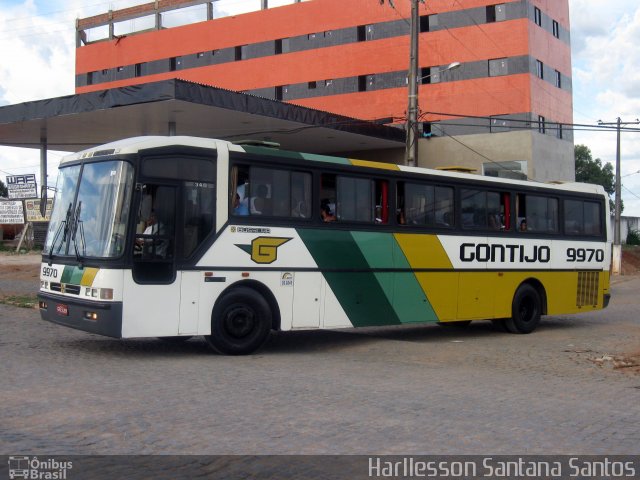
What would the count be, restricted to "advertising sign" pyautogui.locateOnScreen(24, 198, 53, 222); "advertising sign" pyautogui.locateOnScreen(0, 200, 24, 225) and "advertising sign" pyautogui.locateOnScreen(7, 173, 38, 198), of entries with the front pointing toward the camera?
3

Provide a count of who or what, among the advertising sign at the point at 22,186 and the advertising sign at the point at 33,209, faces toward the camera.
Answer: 2

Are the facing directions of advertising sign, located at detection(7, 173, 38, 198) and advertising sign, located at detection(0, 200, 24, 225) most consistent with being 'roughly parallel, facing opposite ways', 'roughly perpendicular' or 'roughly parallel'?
roughly parallel

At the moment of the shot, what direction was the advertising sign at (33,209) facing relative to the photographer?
facing the viewer

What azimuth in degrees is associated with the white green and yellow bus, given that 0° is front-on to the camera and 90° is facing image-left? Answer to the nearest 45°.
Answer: approximately 45°

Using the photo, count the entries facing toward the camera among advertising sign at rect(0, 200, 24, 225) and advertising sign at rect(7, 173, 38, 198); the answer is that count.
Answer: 2

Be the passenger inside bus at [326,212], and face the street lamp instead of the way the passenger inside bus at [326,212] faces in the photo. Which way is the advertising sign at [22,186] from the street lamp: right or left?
left

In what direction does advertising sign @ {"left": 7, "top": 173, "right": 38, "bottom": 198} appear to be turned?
toward the camera

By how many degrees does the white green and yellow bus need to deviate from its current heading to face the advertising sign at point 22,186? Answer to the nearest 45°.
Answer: approximately 90° to its right

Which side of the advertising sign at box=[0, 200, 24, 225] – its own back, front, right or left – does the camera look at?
front
